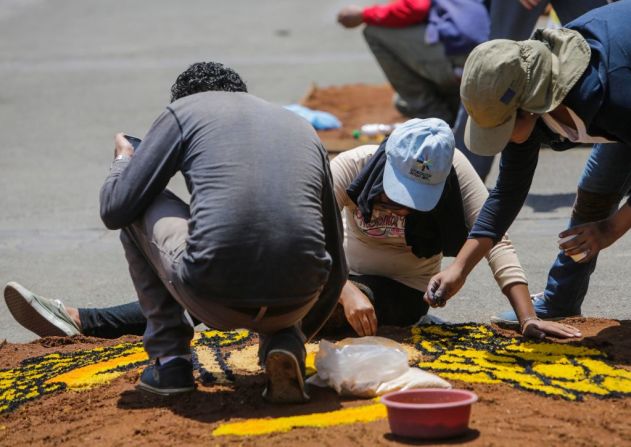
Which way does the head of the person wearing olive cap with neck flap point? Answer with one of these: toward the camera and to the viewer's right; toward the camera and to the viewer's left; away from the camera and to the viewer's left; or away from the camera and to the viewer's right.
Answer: toward the camera and to the viewer's left

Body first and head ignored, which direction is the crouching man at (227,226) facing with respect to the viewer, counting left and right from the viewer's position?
facing away from the viewer and to the left of the viewer

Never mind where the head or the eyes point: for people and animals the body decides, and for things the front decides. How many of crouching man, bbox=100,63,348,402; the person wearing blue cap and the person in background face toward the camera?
1

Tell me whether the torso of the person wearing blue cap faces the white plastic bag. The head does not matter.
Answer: yes

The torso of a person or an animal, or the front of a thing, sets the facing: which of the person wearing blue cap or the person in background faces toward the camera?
the person wearing blue cap

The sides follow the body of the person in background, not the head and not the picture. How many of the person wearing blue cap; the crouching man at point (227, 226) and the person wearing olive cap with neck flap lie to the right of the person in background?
0

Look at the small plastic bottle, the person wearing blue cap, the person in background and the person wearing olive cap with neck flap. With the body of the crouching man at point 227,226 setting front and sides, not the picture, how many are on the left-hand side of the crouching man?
0

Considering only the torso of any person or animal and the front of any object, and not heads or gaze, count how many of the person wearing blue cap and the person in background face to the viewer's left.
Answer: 1

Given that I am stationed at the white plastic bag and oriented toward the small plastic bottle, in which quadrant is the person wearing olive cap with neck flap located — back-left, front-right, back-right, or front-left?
front-right

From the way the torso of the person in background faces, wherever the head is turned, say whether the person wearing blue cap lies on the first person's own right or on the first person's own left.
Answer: on the first person's own left

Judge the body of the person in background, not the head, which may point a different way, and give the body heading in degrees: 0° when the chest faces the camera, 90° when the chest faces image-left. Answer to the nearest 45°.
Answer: approximately 90°

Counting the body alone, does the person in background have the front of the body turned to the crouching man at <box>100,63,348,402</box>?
no

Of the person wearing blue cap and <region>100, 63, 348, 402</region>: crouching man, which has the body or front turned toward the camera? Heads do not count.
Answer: the person wearing blue cap

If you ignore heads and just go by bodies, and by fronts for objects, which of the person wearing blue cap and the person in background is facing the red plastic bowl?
the person wearing blue cap

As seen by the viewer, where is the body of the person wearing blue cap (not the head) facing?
toward the camera

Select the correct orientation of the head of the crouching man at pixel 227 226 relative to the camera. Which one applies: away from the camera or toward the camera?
away from the camera

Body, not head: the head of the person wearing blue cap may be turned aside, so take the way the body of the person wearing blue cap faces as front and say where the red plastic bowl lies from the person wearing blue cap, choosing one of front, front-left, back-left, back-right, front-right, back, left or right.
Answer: front

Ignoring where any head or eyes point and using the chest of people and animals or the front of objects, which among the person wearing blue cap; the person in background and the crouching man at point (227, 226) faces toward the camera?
the person wearing blue cap

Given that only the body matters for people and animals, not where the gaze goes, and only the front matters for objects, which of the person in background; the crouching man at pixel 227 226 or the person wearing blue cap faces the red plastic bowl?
the person wearing blue cap

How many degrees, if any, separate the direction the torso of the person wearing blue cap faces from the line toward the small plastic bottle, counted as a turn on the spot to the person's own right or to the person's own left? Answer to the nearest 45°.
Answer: approximately 180°

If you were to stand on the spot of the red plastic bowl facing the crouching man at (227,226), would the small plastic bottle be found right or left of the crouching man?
right
